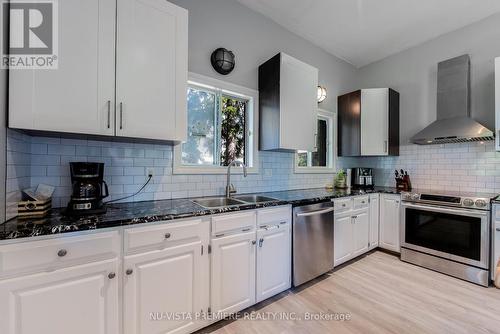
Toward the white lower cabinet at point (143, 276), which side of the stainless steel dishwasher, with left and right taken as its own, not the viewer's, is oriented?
right

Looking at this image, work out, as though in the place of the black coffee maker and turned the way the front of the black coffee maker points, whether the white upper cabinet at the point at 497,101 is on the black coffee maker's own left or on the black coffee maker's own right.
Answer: on the black coffee maker's own left

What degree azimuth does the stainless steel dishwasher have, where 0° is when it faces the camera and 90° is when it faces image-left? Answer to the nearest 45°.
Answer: approximately 315°

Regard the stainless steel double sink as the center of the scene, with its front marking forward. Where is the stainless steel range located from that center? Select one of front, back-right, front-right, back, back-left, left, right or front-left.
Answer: front-left

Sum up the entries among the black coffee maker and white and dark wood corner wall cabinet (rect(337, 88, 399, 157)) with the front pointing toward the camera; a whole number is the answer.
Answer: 2

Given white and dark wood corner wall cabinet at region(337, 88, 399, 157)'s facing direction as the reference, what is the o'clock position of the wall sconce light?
The wall sconce light is roughly at 2 o'clock from the white and dark wood corner wall cabinet.

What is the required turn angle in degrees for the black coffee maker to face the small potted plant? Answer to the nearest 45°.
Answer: approximately 90° to its left

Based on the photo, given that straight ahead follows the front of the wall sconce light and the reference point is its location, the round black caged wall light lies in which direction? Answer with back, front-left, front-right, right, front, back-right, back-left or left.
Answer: right

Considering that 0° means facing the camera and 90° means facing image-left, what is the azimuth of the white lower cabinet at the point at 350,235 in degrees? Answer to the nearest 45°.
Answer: approximately 315°
